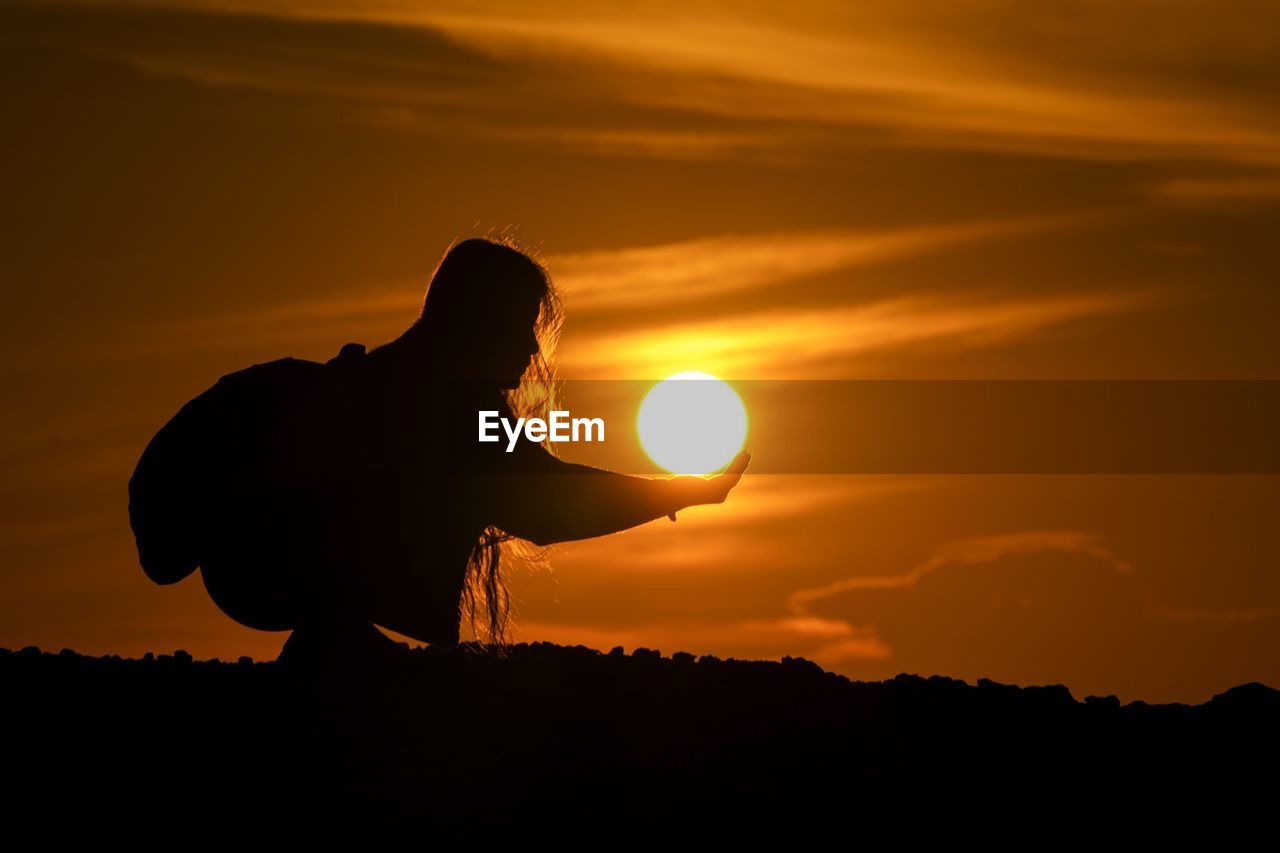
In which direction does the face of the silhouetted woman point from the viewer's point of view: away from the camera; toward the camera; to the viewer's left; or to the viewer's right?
to the viewer's right

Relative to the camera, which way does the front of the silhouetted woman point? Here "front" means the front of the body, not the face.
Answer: to the viewer's right
